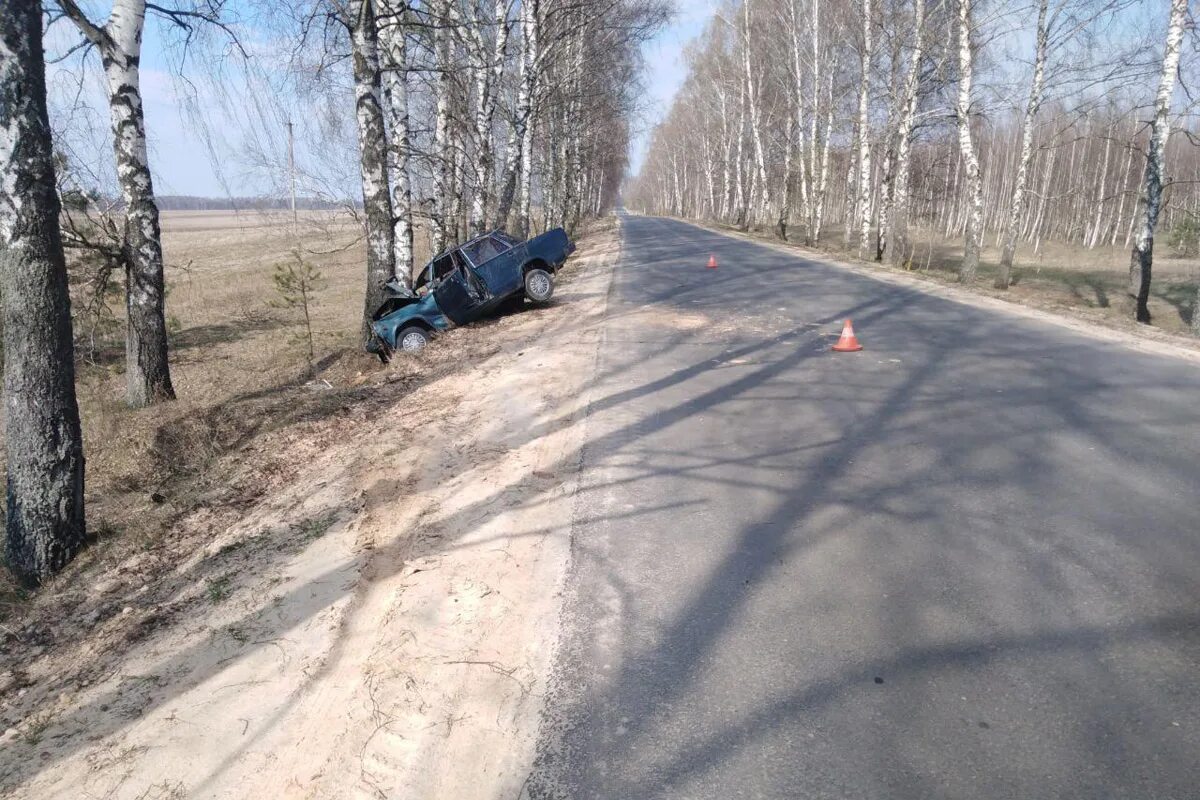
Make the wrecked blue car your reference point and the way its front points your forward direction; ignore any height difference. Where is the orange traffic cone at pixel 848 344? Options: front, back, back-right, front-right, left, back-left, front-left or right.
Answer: back-left

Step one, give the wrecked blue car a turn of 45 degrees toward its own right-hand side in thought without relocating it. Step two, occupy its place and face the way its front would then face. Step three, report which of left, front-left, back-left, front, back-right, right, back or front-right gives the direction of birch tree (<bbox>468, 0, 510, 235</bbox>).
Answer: front-right

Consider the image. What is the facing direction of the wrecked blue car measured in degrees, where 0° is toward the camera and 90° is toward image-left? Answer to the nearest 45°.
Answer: approximately 90°
